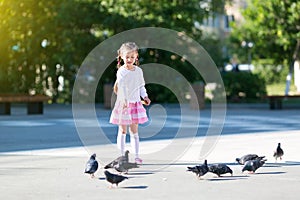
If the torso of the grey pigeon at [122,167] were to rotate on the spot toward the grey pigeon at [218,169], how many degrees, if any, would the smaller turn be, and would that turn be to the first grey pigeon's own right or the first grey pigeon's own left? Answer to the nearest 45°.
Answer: approximately 180°

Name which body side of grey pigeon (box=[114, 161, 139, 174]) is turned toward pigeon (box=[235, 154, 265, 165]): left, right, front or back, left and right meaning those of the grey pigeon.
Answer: back

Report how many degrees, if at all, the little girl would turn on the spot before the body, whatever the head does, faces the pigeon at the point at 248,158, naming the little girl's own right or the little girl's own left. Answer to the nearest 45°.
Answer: approximately 90° to the little girl's own left

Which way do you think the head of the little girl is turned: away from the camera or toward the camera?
toward the camera

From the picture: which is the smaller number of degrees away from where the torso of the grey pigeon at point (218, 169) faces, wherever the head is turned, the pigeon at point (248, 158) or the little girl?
the pigeon

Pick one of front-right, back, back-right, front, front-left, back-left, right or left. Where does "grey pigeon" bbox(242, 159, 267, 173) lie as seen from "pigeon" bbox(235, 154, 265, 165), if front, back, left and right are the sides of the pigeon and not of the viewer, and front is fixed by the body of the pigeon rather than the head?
left

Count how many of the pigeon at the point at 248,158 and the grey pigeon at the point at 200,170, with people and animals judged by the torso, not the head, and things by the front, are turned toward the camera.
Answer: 0

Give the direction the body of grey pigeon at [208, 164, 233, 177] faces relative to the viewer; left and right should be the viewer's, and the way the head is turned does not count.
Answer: facing to the right of the viewer

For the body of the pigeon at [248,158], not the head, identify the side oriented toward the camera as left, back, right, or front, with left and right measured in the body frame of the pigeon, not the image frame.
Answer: left

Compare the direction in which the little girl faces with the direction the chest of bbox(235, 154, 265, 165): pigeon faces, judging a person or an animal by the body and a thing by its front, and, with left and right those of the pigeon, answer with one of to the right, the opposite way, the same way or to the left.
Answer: to the left

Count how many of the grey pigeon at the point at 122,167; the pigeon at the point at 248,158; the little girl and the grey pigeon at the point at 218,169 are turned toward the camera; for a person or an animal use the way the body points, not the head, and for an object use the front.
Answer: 1

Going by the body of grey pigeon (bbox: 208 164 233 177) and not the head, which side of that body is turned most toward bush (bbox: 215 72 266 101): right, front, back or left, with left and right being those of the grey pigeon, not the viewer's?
left

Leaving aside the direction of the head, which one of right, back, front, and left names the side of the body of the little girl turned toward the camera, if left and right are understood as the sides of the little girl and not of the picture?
front

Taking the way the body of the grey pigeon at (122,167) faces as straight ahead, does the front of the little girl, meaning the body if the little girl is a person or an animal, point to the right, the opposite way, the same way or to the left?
to the right

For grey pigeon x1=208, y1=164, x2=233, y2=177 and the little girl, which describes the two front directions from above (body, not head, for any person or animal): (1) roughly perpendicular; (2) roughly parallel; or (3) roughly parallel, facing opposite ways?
roughly perpendicular
